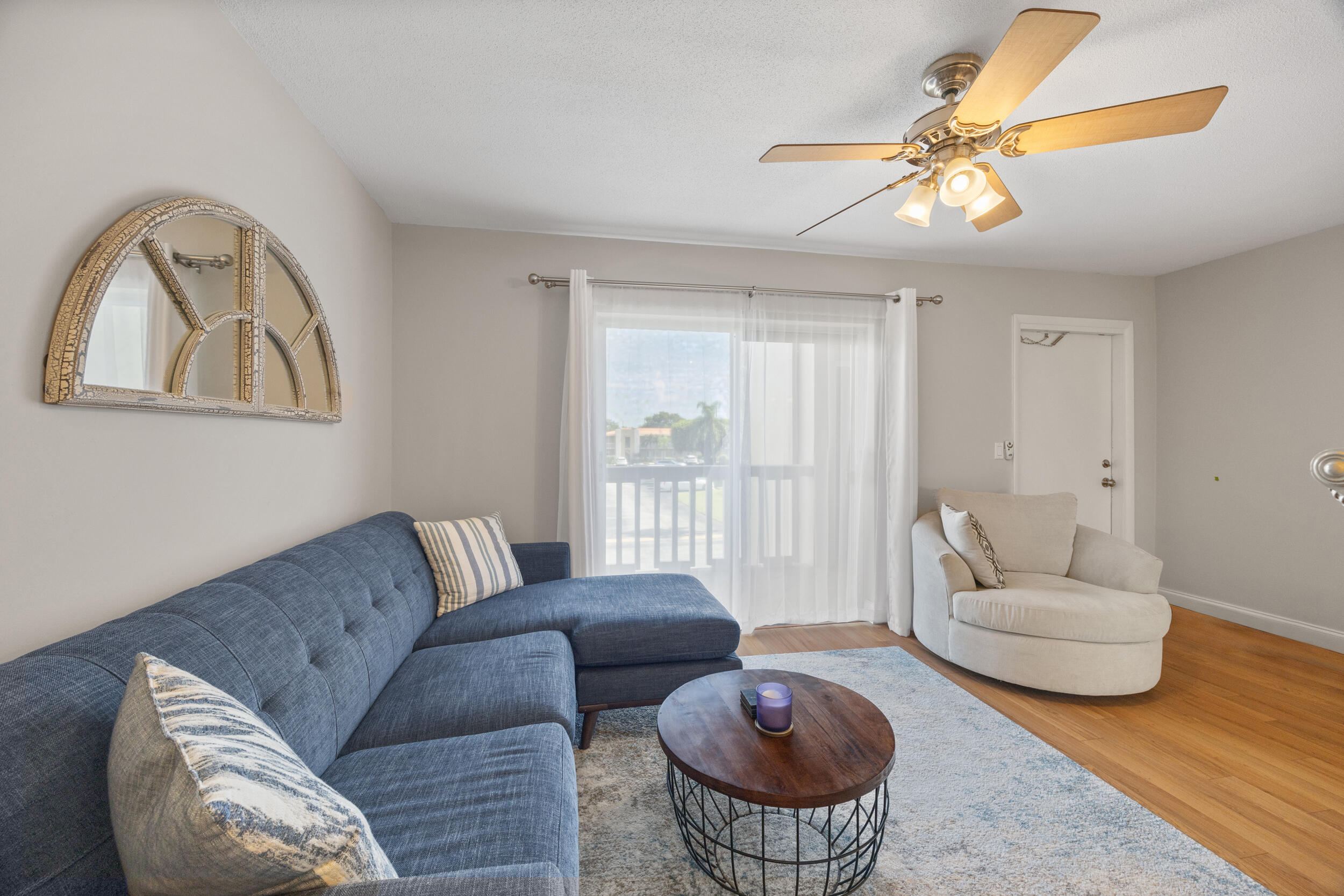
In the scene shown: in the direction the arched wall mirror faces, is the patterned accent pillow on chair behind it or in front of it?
in front

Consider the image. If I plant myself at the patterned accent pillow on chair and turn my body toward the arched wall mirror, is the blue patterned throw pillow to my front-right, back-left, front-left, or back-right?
front-left

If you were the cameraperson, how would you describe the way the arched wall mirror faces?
facing the viewer and to the right of the viewer

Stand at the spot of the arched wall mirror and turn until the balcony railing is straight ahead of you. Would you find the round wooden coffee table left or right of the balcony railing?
right

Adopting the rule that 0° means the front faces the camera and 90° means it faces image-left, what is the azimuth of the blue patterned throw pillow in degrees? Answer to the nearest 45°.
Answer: approximately 225°

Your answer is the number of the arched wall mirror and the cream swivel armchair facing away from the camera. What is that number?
0

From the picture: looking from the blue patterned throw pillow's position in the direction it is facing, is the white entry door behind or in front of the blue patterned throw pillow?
in front

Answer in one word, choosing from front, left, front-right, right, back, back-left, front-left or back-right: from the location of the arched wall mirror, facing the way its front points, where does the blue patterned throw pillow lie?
front-right

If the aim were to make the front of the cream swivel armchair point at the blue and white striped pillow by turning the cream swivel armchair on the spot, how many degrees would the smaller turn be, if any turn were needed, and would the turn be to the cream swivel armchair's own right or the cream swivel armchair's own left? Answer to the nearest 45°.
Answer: approximately 90° to the cream swivel armchair's own right

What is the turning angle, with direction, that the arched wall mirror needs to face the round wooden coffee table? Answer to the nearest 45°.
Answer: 0° — it already faces it
